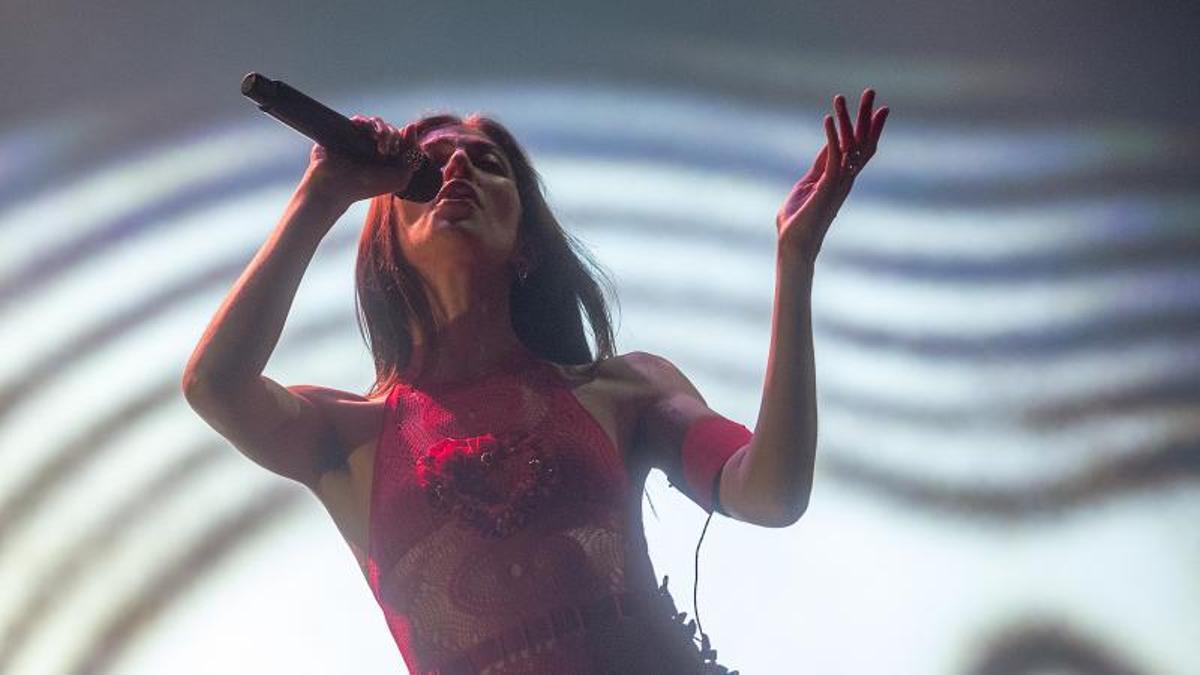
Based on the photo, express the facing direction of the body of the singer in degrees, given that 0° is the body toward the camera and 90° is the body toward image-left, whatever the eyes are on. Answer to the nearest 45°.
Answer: approximately 0°
